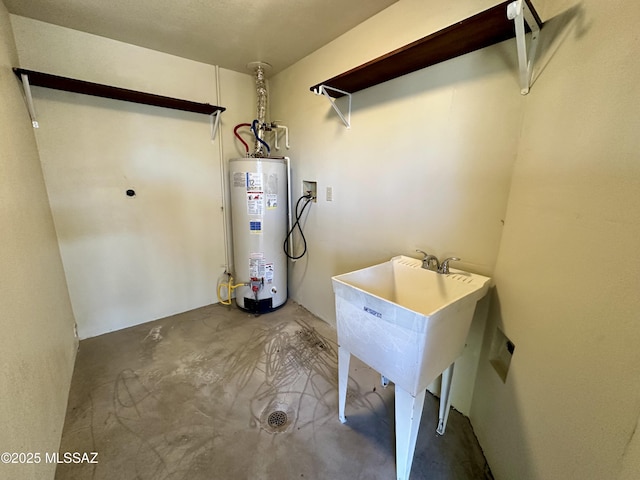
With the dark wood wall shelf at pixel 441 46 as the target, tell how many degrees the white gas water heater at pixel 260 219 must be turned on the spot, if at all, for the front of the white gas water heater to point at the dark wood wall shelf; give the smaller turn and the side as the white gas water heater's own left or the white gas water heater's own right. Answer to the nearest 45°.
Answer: approximately 45° to the white gas water heater's own left

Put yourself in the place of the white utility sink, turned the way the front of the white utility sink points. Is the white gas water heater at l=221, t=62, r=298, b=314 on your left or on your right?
on your right

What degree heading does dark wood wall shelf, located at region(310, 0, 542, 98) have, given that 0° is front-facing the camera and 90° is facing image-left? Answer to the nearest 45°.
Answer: approximately 45°

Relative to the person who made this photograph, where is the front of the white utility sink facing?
facing the viewer and to the left of the viewer

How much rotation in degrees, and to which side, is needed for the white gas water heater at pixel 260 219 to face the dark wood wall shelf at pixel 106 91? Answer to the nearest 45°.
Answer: approximately 90° to its right

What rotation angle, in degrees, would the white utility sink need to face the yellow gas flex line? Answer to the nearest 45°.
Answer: approximately 90° to its right

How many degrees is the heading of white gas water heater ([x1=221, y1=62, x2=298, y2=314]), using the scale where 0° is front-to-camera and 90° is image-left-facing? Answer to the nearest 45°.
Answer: approximately 0°

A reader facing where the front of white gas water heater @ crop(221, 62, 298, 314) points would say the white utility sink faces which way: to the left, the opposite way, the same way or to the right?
to the right

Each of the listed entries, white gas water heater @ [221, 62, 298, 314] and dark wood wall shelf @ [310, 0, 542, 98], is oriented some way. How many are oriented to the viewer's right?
0

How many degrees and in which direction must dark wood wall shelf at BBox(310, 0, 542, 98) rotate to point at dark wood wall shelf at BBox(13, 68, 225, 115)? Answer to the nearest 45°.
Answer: approximately 45° to its right
